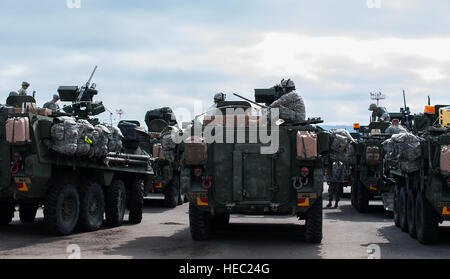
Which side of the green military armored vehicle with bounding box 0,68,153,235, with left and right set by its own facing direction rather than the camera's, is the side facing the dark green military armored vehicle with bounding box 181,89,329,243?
right

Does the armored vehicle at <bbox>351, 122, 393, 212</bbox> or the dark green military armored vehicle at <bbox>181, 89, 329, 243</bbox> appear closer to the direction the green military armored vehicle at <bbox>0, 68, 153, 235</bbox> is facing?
the armored vehicle

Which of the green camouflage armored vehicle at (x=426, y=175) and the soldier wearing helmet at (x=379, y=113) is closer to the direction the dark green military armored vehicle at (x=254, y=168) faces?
the soldier wearing helmet

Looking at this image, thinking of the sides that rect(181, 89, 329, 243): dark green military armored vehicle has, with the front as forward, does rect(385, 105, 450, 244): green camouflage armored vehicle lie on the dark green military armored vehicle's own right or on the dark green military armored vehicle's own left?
on the dark green military armored vehicle's own right

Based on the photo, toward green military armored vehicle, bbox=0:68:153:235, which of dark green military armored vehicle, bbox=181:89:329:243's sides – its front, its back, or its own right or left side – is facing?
left

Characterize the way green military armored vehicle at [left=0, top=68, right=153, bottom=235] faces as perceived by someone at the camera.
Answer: facing away from the viewer and to the right of the viewer

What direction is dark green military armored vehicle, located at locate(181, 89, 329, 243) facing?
away from the camera
